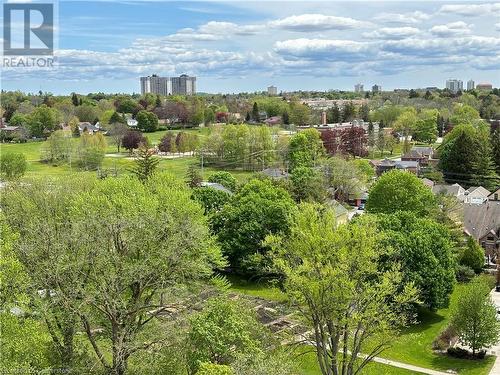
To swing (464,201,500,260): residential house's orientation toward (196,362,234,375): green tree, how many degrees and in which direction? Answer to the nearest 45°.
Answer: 0° — it already faces it

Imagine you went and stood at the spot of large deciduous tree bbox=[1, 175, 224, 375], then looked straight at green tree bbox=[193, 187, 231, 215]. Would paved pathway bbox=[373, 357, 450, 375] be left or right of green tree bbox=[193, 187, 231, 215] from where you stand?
right

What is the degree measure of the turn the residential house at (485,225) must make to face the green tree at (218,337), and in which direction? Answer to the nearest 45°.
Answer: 0° — it already faces it
